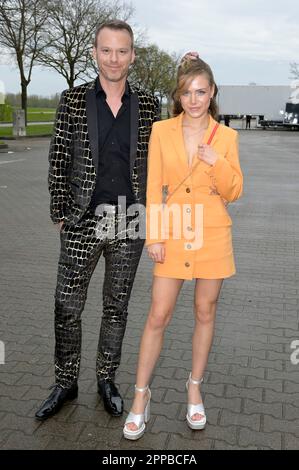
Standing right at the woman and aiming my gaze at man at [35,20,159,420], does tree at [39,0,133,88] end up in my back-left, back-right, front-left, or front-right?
front-right

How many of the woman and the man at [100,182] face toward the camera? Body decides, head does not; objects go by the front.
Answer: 2

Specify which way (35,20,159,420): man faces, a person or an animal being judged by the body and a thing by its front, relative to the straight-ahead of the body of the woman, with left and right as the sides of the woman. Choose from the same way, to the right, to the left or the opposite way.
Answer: the same way

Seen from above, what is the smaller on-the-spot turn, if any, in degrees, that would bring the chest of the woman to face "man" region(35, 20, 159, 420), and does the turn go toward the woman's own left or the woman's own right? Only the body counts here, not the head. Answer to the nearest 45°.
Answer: approximately 90° to the woman's own right

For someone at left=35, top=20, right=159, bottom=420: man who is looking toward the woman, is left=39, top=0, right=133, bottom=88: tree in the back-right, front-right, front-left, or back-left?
back-left

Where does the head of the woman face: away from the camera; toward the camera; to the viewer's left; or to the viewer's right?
toward the camera

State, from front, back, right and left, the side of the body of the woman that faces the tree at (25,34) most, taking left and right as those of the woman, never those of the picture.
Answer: back

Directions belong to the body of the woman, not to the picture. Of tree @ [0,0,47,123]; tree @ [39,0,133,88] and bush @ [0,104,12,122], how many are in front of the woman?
0

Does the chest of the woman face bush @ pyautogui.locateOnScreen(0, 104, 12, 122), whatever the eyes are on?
no

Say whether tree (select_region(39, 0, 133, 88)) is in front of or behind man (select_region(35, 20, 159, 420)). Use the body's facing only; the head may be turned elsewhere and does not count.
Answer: behind

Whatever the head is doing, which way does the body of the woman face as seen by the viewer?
toward the camera

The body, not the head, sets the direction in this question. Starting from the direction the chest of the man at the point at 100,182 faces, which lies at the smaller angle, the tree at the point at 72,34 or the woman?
the woman

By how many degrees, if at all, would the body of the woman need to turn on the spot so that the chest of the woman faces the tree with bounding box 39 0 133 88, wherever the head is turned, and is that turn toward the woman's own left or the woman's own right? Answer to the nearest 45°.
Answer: approximately 180°

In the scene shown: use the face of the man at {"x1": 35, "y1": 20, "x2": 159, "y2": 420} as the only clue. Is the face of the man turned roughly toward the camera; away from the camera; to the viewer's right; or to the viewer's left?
toward the camera

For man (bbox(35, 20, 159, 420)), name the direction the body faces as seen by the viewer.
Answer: toward the camera

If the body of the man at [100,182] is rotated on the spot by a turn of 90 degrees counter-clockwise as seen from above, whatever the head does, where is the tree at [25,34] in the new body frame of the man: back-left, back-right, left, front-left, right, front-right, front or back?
left
